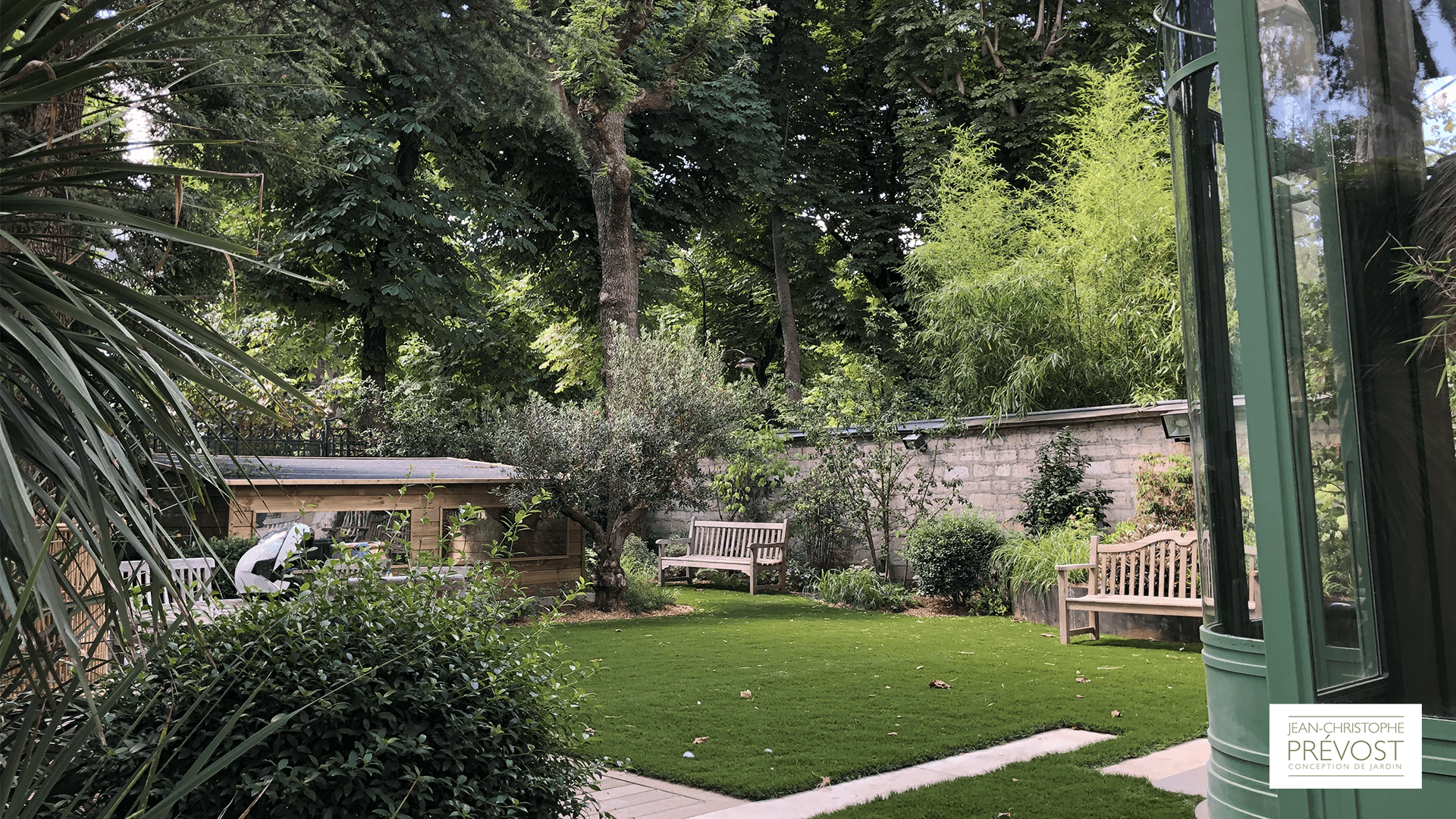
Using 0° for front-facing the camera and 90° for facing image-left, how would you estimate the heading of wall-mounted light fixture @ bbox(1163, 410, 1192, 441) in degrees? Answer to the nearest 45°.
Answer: approximately 0°

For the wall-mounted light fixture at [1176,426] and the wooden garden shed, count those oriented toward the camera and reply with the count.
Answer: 2

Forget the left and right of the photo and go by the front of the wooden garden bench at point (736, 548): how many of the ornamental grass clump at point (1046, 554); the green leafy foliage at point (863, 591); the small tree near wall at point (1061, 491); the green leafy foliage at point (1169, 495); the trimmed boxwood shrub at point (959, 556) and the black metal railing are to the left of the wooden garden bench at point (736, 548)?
5

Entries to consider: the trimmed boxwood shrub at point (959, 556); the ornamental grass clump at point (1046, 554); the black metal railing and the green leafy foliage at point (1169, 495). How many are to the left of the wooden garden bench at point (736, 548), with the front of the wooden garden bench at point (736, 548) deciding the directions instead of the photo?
3

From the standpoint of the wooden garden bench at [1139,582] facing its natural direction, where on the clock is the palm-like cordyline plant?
The palm-like cordyline plant is roughly at 11 o'clock from the wooden garden bench.

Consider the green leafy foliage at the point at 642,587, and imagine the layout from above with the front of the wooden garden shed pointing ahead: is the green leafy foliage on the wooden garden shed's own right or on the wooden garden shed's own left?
on the wooden garden shed's own left

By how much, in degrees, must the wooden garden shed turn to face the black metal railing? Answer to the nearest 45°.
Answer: approximately 180°

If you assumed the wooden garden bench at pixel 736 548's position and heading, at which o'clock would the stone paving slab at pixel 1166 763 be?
The stone paving slab is roughly at 10 o'clock from the wooden garden bench.

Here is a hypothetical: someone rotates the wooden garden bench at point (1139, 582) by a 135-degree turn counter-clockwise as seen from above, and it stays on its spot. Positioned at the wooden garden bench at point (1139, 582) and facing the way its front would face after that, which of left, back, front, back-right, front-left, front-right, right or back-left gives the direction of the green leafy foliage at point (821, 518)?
back-left

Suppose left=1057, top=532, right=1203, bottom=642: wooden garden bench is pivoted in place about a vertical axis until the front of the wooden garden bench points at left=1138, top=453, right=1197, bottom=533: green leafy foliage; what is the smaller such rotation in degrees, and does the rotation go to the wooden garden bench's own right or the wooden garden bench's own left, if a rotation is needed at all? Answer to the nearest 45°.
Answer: approximately 135° to the wooden garden bench's own right

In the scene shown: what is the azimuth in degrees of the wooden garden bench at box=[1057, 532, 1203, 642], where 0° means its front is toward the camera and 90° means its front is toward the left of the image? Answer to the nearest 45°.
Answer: approximately 45°

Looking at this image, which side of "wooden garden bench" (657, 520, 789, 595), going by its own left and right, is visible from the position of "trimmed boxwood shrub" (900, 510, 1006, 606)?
left
